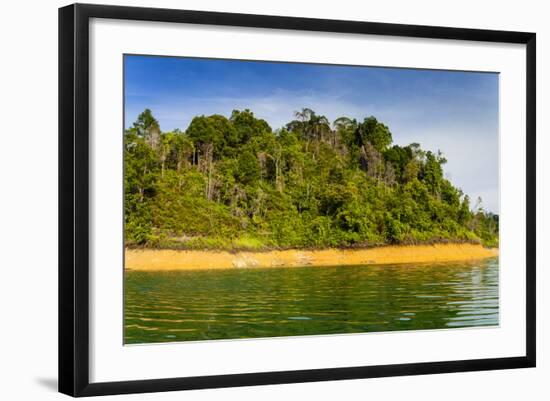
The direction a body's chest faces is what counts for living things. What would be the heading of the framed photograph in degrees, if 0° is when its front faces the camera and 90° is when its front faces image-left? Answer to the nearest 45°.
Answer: approximately 315°
